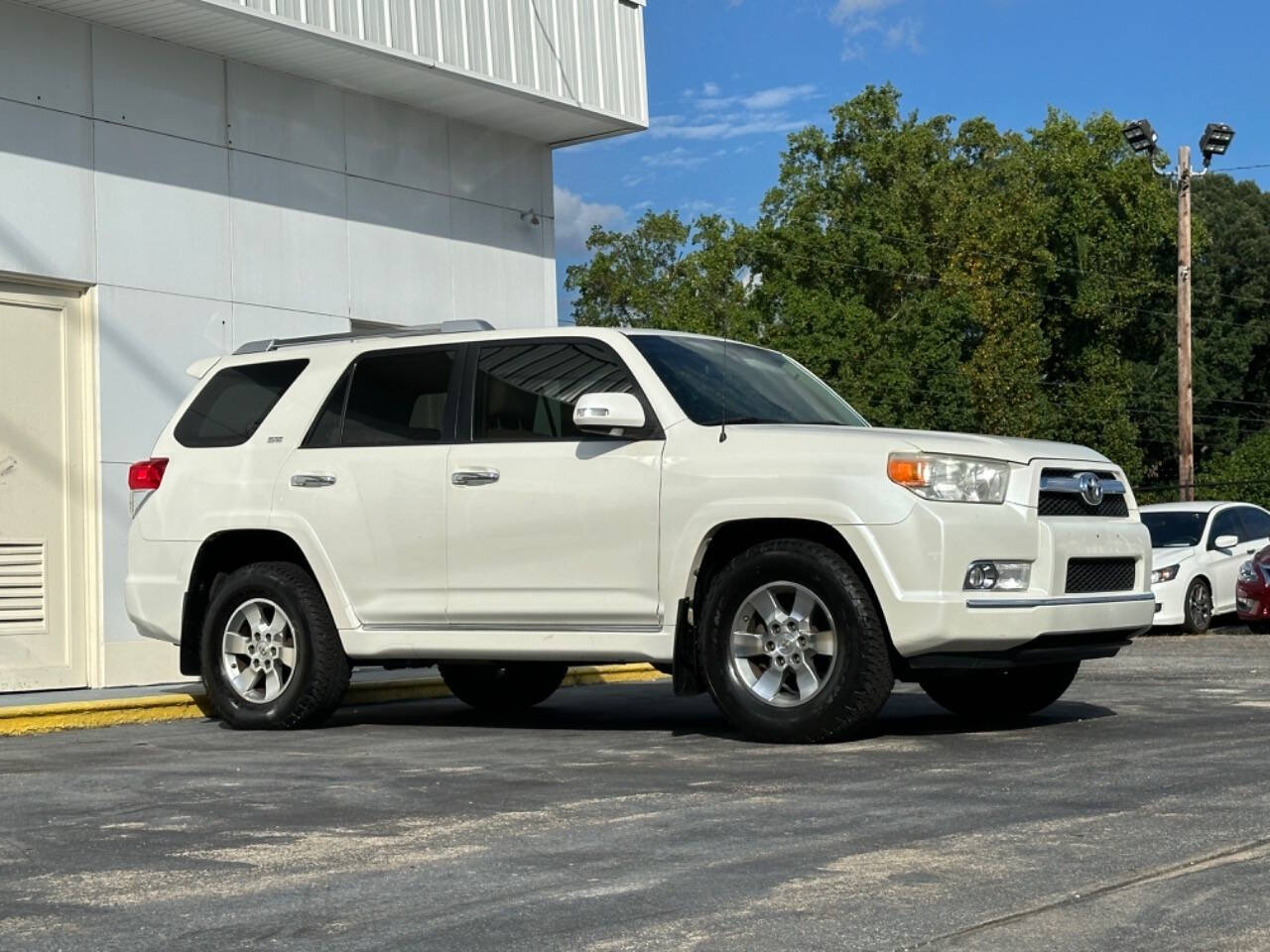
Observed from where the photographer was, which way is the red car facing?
facing the viewer and to the left of the viewer

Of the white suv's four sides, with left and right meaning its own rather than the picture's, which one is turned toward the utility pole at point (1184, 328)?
left

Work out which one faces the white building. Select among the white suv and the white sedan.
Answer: the white sedan

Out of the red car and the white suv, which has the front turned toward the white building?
the red car

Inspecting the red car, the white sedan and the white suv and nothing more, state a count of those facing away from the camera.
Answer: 0

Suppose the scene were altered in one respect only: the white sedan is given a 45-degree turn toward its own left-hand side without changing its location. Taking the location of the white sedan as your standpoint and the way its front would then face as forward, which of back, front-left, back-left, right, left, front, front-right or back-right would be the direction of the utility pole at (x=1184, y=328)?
back

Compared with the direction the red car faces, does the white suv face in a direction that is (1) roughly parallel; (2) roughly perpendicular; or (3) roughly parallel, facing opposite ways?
roughly perpendicular

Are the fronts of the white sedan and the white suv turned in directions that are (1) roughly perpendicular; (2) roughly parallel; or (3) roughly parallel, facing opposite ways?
roughly perpendicular

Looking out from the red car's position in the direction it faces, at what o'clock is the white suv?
The white suv is roughly at 11 o'clock from the red car.

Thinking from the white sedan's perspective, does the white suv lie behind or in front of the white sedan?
in front

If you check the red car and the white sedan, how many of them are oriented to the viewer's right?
0

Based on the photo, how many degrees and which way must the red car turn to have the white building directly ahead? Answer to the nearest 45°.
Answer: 0° — it already faces it

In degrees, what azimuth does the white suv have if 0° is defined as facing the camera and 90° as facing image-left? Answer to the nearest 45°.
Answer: approximately 315°
